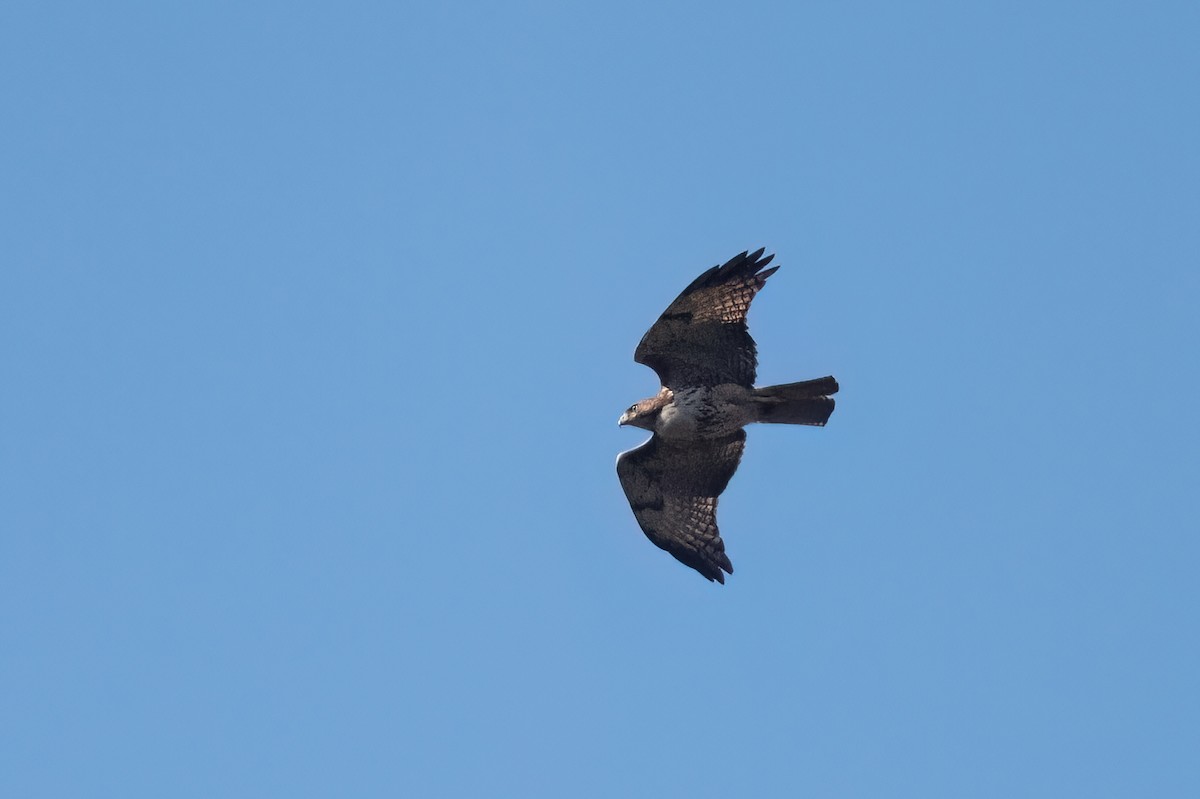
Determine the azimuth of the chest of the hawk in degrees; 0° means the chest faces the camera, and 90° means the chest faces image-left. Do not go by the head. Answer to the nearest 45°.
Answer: approximately 90°
